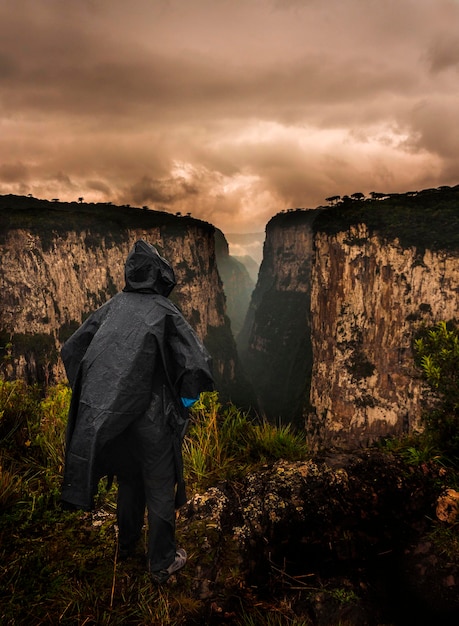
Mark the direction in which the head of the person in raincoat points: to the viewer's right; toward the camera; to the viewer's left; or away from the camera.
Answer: away from the camera

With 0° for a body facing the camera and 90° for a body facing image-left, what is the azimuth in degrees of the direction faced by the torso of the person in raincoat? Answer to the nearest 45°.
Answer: approximately 225°
